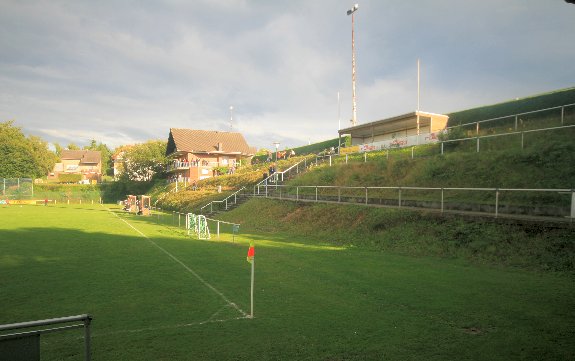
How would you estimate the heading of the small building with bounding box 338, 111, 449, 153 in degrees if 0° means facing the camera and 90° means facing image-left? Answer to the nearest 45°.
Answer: approximately 45°

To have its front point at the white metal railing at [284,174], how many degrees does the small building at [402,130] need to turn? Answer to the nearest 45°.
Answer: approximately 45° to its right
